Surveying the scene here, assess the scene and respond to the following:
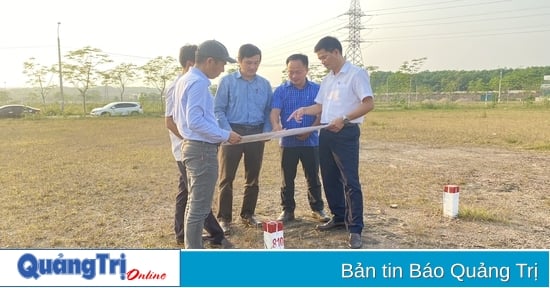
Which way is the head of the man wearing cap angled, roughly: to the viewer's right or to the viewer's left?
to the viewer's right

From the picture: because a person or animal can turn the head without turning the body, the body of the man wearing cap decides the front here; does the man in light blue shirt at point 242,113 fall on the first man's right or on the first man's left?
on the first man's left

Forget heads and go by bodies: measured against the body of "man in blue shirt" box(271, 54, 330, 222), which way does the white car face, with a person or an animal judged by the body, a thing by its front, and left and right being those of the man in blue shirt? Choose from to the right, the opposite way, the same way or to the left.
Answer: to the right

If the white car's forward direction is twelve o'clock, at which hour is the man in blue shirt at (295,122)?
The man in blue shirt is roughly at 9 o'clock from the white car.

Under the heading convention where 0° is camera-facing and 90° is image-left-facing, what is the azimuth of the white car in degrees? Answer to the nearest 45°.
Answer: approximately 90°

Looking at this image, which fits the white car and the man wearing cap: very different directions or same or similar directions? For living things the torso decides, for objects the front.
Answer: very different directions

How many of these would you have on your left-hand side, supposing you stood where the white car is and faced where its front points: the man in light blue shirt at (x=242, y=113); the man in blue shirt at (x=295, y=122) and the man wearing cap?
3

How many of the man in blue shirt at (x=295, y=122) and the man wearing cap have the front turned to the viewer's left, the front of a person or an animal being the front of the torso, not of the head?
0

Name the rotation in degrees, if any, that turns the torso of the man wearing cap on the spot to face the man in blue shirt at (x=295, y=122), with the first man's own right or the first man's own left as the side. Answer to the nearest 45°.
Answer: approximately 45° to the first man's own left

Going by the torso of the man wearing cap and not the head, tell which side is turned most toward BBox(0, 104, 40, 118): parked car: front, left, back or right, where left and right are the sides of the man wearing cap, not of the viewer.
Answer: left

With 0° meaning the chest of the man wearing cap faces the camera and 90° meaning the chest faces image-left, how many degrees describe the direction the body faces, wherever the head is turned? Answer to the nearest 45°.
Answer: approximately 270°
